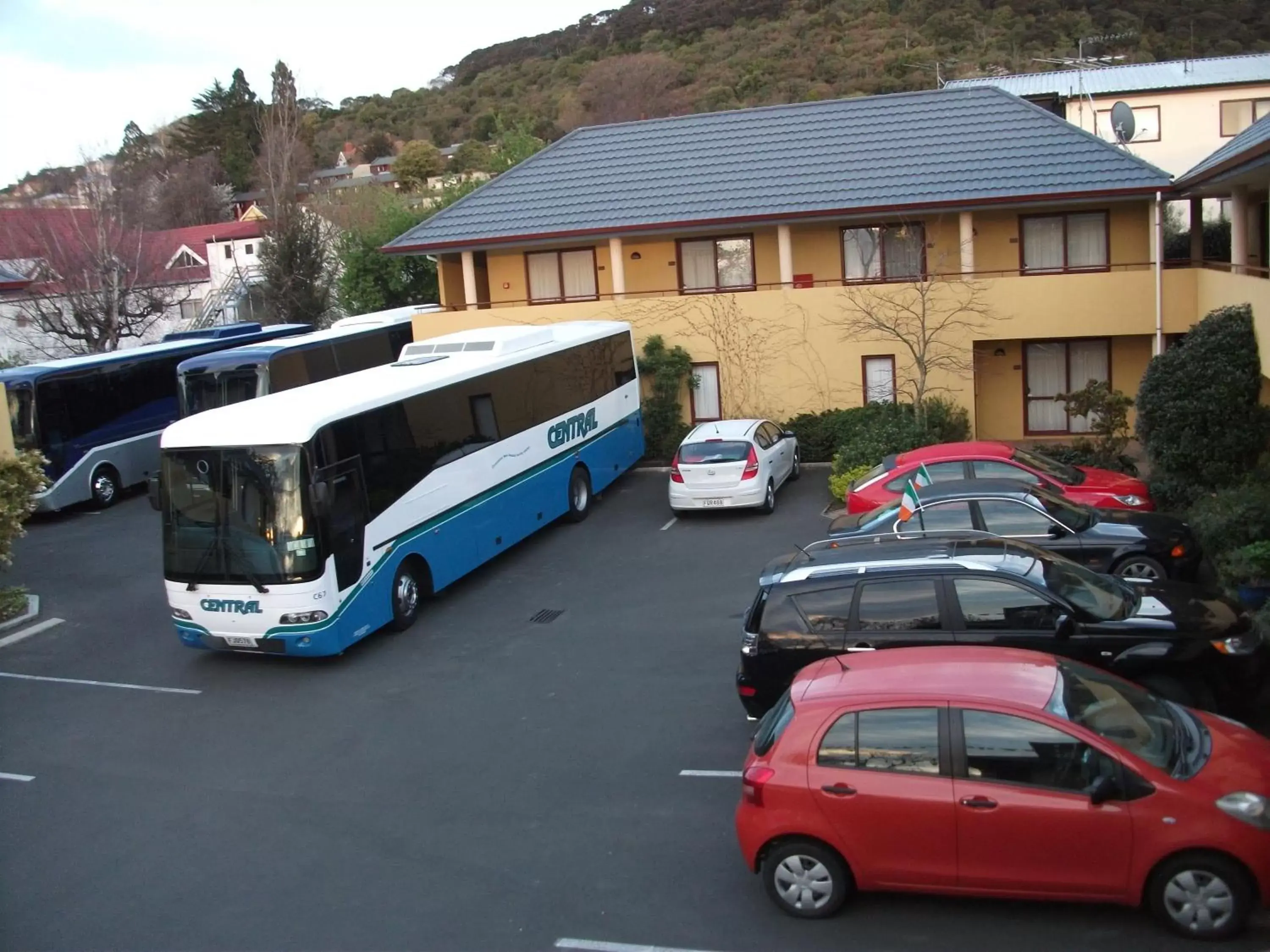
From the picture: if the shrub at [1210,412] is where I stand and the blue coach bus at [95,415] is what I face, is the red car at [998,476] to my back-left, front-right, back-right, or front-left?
front-left

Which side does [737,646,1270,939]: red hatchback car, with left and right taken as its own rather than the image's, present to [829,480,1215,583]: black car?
left

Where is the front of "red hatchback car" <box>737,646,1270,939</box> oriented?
to the viewer's right

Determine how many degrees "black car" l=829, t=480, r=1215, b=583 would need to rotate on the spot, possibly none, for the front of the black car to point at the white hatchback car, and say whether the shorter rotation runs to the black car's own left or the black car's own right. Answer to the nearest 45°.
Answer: approximately 135° to the black car's own left

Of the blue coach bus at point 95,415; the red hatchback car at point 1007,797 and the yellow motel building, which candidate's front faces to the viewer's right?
the red hatchback car

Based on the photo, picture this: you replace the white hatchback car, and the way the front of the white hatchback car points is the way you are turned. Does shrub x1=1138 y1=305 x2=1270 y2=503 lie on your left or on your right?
on your right

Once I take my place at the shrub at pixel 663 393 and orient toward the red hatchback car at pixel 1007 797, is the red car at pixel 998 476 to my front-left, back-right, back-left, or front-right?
front-left

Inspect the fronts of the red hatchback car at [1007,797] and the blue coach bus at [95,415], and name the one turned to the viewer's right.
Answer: the red hatchback car

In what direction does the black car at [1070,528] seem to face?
to the viewer's right

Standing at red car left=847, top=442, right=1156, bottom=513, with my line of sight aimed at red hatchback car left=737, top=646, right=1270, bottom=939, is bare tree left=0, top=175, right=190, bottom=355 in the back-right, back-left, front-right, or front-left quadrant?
back-right

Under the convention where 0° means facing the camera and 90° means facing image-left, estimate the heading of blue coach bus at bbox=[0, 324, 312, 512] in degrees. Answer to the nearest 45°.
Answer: approximately 45°

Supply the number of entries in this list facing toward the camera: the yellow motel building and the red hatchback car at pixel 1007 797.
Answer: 1

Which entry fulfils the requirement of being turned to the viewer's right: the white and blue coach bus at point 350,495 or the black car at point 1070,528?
the black car

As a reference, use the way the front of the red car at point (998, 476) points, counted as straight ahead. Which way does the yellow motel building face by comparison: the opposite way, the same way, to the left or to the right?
to the right

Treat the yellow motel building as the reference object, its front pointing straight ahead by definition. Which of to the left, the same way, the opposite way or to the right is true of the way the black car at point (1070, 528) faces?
to the left

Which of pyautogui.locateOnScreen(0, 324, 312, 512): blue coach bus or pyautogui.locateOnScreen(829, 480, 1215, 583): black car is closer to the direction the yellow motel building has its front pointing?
the black car

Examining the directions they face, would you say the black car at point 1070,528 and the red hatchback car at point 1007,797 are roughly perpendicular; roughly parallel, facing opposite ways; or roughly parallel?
roughly parallel
